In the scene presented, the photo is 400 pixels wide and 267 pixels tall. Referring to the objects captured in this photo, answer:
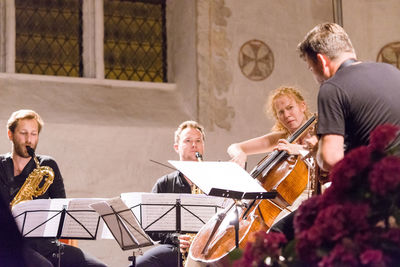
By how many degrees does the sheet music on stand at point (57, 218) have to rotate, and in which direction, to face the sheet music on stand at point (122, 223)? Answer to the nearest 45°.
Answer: approximately 135° to its right

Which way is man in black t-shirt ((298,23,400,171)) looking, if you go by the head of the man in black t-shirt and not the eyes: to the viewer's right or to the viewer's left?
to the viewer's left

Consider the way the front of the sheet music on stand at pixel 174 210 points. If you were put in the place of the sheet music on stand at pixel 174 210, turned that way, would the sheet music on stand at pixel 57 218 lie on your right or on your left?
on your left

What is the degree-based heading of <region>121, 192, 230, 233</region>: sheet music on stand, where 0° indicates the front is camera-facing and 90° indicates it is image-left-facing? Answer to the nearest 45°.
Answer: approximately 180°

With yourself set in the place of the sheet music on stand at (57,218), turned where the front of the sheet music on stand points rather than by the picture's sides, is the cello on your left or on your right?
on your right

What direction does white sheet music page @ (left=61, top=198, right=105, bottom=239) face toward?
away from the camera

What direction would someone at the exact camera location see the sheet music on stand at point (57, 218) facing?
facing away from the viewer

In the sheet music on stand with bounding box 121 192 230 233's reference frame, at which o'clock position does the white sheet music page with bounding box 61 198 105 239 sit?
The white sheet music page is roughly at 9 o'clock from the sheet music on stand.

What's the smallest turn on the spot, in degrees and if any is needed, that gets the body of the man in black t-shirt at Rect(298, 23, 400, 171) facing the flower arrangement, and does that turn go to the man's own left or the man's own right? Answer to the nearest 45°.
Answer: approximately 135° to the man's own left

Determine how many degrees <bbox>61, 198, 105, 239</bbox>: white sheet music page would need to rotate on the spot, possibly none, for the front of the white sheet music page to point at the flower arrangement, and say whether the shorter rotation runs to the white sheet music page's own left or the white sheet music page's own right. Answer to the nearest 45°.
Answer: approximately 180°

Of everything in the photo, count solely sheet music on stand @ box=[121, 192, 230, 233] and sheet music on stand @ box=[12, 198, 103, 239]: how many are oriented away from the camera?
2

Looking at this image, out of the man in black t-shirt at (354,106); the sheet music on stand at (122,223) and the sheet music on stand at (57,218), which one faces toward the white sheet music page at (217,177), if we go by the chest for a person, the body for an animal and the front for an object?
the man in black t-shirt

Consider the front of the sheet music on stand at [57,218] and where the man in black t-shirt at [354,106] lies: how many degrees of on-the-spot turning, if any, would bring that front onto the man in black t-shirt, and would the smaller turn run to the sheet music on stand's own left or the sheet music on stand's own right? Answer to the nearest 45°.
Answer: approximately 135° to the sheet music on stand's own right

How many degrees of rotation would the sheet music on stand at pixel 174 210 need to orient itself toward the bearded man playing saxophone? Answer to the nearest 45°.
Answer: approximately 45° to its left

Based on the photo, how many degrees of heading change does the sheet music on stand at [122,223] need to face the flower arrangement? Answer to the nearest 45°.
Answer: approximately 135° to its right
